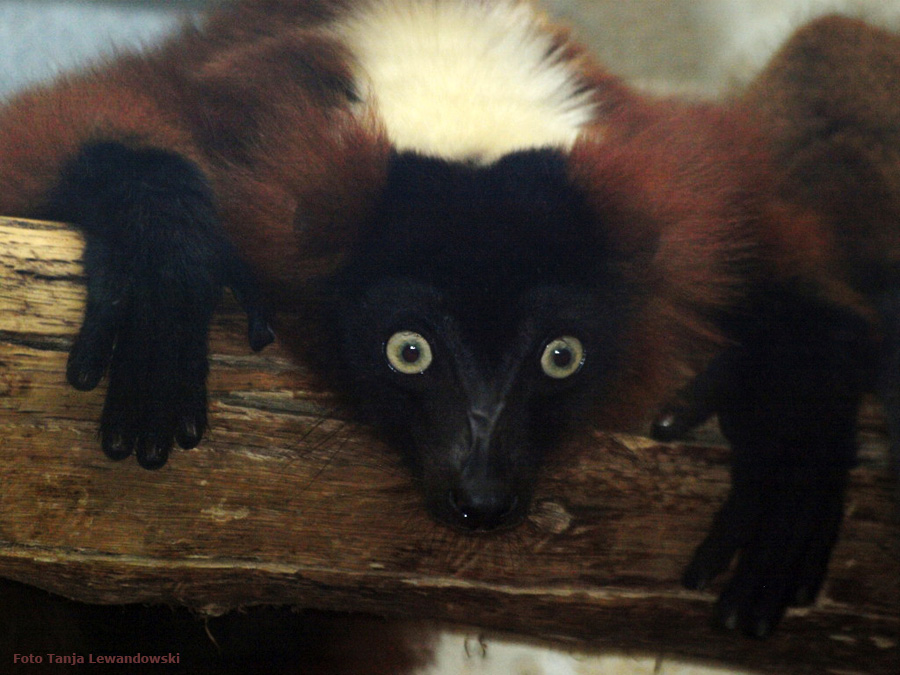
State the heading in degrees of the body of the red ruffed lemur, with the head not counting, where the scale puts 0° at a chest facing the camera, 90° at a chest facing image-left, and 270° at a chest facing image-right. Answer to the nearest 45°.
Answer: approximately 0°
